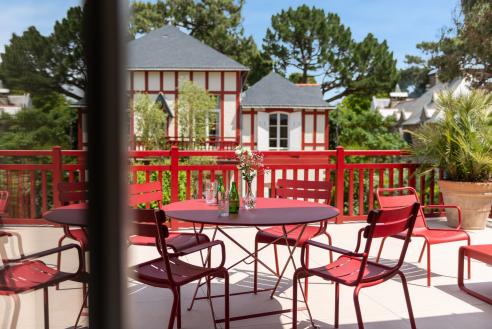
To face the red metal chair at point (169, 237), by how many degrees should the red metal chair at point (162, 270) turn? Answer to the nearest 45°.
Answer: approximately 45° to its left

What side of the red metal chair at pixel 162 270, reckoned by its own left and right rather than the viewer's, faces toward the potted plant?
front

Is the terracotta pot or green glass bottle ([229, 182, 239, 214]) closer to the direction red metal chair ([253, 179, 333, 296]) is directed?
the green glass bottle

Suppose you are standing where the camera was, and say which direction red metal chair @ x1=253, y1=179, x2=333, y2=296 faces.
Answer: facing the viewer and to the left of the viewer

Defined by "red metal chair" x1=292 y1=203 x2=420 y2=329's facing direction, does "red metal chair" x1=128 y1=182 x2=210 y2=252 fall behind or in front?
in front

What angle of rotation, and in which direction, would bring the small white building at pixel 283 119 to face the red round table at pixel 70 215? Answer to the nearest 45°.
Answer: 0° — it already faces it

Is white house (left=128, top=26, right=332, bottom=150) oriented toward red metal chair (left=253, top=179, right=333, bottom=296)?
yes

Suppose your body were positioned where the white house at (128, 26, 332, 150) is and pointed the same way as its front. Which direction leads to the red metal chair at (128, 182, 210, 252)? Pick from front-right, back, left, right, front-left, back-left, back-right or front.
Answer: front

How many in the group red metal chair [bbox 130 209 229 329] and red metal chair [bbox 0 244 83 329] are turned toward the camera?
0

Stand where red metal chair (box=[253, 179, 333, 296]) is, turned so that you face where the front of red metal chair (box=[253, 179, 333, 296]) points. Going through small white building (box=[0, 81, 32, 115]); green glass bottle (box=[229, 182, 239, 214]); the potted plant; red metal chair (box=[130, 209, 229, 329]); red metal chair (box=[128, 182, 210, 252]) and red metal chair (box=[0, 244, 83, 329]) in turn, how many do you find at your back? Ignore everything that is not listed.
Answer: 1

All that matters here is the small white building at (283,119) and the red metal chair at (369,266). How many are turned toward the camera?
1

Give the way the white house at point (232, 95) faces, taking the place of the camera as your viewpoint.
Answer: facing the viewer

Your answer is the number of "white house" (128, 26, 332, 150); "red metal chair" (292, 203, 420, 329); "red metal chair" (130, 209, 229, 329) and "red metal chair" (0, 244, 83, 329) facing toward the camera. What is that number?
1

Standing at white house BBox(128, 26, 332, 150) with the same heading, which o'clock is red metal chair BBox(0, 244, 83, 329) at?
The red metal chair is roughly at 12 o'clock from the white house.
